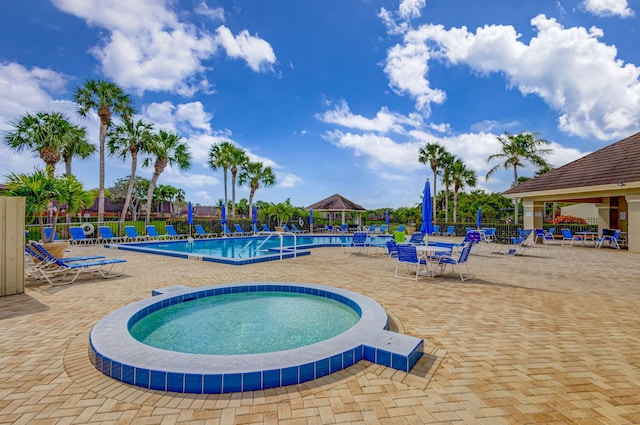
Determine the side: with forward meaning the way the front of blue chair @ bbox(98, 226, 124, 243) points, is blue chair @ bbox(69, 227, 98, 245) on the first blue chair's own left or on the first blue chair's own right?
on the first blue chair's own right

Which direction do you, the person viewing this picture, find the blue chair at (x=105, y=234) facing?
facing the viewer and to the right of the viewer

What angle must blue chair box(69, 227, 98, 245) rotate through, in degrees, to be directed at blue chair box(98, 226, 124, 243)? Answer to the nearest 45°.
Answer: approximately 45° to its left

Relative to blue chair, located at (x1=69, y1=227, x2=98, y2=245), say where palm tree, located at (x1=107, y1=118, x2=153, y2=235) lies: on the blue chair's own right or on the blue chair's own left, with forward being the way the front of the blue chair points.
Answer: on the blue chair's own left

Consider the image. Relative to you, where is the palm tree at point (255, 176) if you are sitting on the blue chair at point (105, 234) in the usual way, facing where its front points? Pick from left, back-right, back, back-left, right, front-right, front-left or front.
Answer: left

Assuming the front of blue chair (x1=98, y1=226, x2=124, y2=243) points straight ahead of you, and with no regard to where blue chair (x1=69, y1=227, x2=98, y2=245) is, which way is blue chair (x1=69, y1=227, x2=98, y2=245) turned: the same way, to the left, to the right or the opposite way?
the same way

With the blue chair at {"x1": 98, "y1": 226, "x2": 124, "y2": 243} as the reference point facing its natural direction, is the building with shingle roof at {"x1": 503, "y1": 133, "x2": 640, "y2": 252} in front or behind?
in front

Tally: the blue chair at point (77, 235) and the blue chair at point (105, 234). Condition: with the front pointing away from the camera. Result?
0
